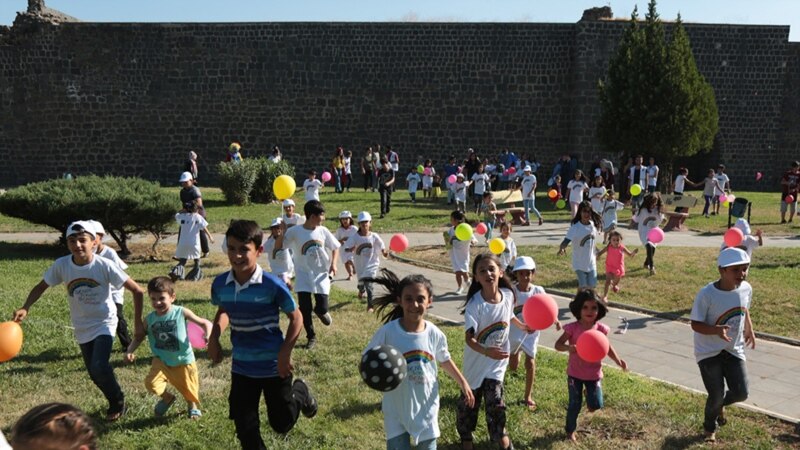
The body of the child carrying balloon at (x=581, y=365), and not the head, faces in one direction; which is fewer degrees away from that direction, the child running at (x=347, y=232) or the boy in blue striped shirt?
the boy in blue striped shirt

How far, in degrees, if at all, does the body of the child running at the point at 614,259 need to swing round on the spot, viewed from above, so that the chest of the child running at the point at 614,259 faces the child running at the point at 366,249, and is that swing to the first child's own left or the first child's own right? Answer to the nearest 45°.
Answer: approximately 45° to the first child's own right

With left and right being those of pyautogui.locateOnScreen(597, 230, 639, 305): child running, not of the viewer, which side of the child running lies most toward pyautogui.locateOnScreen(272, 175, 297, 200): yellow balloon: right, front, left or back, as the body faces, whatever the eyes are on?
right

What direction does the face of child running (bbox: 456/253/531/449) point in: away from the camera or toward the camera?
toward the camera

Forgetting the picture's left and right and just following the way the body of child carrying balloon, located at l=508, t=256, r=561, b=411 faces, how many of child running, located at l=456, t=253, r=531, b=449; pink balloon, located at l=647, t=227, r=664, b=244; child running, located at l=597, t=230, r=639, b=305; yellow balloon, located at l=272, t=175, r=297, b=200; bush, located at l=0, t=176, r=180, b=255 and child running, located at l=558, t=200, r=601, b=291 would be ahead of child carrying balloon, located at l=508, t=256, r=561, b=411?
1

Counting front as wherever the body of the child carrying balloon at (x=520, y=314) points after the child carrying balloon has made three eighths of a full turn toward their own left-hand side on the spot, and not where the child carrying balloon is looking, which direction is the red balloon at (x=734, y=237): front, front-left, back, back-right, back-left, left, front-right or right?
front

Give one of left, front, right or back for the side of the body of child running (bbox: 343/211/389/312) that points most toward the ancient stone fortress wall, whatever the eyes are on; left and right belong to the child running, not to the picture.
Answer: back

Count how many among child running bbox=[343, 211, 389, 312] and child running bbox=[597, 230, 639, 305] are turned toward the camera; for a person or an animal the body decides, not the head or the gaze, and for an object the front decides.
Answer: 2

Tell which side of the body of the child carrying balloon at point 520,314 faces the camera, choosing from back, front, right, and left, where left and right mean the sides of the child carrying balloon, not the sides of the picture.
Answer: front

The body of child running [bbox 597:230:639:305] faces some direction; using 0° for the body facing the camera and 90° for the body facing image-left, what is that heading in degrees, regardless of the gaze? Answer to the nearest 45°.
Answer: approximately 0°

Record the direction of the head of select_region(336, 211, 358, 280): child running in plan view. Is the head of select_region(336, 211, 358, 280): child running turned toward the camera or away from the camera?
toward the camera

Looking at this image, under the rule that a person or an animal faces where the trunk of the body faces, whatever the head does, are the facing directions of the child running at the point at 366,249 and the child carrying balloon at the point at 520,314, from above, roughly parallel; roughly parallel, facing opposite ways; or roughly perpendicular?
roughly parallel

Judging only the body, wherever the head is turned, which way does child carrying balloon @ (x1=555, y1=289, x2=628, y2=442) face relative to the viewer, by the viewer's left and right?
facing the viewer

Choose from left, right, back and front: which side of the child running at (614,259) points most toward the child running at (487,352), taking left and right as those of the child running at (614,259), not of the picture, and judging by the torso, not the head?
front
